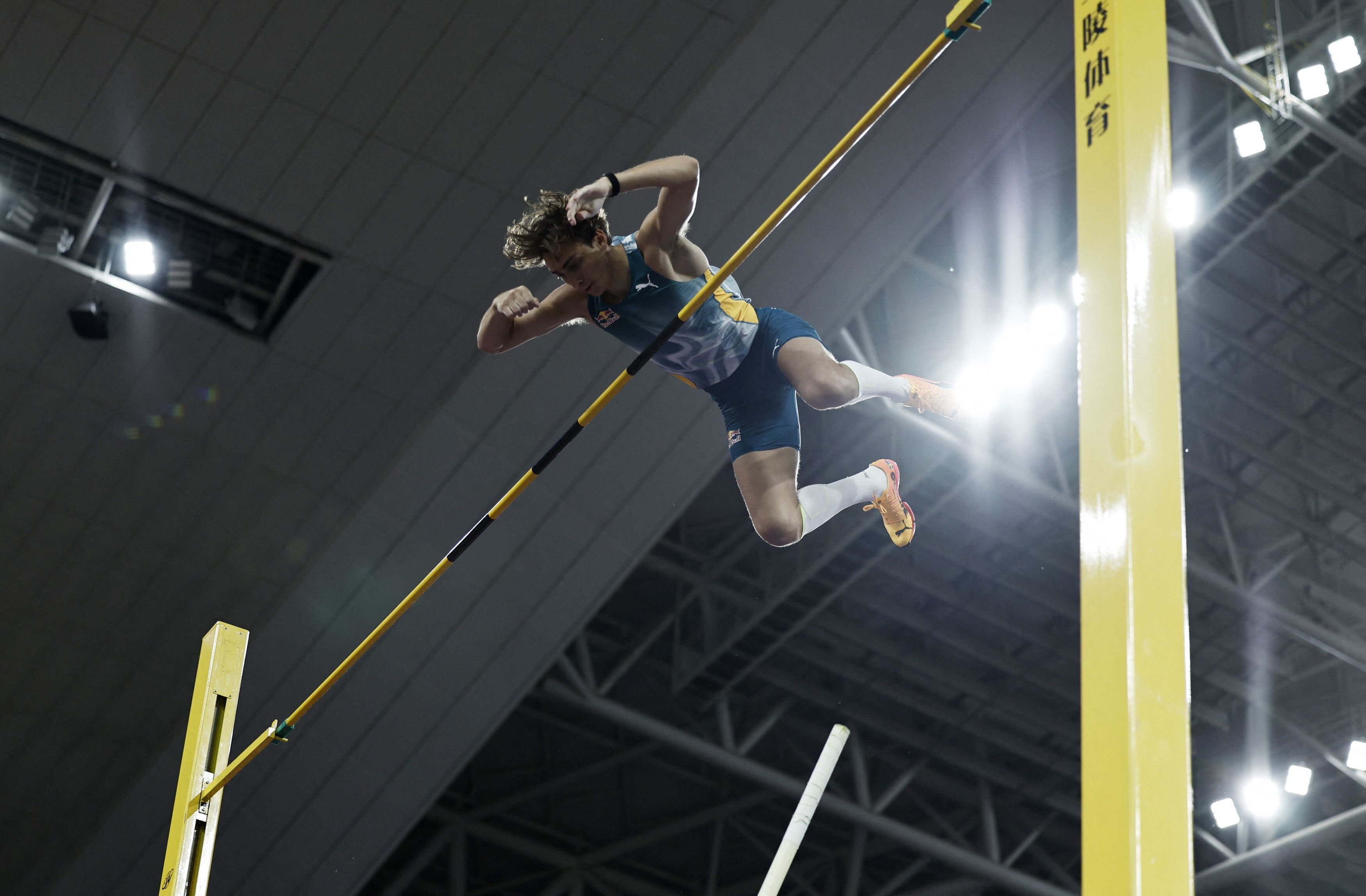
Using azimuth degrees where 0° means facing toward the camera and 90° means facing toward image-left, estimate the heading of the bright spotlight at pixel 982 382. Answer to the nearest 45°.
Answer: approximately 0°

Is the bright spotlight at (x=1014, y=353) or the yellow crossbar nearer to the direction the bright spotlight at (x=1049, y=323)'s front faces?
the yellow crossbar

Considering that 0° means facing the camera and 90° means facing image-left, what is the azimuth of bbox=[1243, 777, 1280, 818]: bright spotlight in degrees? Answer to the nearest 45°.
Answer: approximately 0°

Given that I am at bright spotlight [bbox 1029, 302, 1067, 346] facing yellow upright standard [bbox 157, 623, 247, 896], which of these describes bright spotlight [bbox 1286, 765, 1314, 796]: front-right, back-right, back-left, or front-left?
back-left
